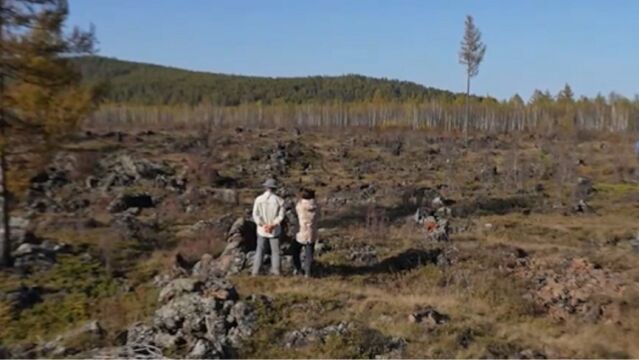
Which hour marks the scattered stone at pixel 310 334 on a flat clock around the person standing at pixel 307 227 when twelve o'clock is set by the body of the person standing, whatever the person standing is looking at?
The scattered stone is roughly at 6 o'clock from the person standing.

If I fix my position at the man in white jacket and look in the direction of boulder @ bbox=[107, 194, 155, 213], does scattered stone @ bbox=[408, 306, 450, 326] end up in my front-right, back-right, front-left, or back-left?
back-right

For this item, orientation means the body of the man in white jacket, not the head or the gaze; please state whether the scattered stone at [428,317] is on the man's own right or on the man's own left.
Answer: on the man's own right

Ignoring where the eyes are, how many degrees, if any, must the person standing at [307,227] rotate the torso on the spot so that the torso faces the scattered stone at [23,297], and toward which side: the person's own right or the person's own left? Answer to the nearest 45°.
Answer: approximately 90° to the person's own left

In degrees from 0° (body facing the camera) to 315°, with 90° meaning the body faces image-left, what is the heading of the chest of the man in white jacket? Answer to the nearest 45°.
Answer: approximately 180°

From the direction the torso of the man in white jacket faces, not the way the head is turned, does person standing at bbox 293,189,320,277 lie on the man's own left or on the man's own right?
on the man's own right

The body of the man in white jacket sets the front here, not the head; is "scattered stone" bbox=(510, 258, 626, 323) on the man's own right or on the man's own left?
on the man's own right

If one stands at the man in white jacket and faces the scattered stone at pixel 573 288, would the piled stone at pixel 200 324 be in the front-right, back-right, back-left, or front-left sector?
back-right

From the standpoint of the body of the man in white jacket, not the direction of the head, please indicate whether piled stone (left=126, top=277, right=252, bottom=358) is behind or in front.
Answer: behind

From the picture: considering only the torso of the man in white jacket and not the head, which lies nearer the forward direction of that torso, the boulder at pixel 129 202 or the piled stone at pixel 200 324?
the boulder

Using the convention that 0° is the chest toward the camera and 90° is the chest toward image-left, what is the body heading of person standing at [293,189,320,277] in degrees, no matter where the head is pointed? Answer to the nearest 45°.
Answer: approximately 180°
